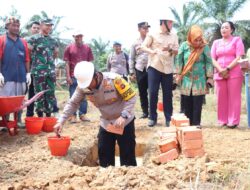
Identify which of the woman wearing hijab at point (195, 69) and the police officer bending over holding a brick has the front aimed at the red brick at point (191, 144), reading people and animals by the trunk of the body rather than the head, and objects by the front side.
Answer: the woman wearing hijab

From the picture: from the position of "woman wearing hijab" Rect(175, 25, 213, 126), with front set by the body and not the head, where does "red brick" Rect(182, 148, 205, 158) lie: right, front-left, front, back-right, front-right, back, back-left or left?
front

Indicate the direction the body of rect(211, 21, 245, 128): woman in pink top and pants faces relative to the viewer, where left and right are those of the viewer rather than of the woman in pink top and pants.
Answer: facing the viewer and to the left of the viewer

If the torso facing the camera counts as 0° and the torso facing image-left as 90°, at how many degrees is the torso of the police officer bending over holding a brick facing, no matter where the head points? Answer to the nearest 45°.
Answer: approximately 45°

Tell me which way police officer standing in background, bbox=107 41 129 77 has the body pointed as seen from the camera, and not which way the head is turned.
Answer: toward the camera

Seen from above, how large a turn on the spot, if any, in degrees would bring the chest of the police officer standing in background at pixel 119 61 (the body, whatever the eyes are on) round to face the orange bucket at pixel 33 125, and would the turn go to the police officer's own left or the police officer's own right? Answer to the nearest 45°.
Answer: approximately 45° to the police officer's own right

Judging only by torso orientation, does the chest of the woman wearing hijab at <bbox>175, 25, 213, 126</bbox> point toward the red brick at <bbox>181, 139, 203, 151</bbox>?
yes

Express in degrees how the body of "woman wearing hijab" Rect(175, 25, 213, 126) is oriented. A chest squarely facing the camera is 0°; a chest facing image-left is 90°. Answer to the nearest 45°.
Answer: approximately 0°

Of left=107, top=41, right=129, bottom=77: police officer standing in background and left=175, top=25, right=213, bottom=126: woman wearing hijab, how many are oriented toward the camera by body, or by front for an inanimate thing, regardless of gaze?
2
